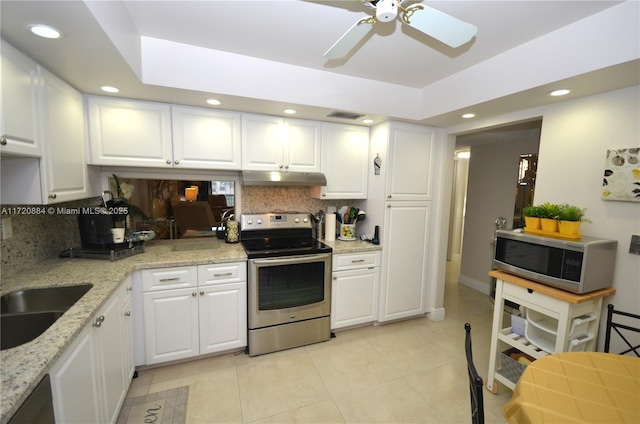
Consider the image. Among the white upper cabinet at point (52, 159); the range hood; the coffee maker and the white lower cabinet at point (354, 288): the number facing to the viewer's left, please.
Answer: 0

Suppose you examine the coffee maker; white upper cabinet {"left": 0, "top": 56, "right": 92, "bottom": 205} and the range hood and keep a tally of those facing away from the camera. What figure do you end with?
0

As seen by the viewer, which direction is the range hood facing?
toward the camera

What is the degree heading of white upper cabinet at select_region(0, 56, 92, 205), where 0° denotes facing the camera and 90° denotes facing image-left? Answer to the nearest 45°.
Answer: approximately 315°

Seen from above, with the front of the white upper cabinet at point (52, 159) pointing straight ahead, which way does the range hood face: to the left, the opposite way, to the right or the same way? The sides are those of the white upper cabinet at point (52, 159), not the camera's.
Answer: to the right

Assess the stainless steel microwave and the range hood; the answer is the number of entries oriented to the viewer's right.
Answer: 0

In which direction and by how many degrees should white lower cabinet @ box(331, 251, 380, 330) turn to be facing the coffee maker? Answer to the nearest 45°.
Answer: approximately 90° to its right

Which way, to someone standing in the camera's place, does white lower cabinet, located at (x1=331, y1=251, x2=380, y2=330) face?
facing the viewer and to the right of the viewer

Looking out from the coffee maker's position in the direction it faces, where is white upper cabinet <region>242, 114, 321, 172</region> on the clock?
The white upper cabinet is roughly at 11 o'clock from the coffee maker.

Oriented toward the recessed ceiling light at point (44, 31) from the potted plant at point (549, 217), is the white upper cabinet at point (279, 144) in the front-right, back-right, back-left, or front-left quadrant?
front-right

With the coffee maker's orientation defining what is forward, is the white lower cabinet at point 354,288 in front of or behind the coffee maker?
in front

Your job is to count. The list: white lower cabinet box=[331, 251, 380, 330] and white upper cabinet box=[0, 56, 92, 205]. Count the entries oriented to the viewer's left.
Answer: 0

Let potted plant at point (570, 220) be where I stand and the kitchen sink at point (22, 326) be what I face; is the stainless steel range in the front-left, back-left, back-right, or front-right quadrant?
front-right

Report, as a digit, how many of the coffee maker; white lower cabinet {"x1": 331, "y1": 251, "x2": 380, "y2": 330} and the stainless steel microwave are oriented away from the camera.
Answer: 0
